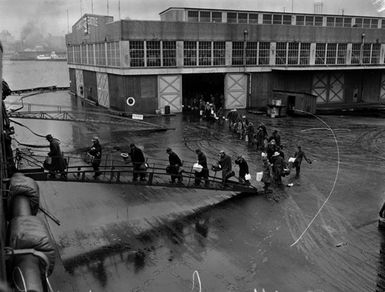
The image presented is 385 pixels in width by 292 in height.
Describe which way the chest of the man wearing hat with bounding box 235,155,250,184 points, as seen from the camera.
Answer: to the viewer's left

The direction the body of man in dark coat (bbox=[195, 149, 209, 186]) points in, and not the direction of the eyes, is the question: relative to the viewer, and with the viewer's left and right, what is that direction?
facing to the left of the viewer

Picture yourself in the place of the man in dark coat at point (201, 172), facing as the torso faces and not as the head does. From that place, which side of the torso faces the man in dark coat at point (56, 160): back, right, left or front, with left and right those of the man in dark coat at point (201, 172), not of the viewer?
front

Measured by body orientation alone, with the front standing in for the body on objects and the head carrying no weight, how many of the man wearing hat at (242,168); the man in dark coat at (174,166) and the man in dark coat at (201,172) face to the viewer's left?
3

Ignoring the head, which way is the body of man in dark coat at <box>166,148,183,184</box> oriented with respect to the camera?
to the viewer's left

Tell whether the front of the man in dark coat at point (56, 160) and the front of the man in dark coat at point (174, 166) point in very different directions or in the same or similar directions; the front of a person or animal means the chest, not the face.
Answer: same or similar directions

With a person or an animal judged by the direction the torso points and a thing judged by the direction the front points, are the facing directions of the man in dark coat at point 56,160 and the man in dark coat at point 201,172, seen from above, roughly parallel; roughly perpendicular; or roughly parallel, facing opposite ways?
roughly parallel

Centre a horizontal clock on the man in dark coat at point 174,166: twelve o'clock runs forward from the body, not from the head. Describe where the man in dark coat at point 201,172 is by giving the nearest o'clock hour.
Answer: the man in dark coat at point 201,172 is roughly at 6 o'clock from the man in dark coat at point 174,166.

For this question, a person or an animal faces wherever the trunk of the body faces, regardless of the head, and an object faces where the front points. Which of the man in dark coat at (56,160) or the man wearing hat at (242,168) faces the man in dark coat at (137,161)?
the man wearing hat

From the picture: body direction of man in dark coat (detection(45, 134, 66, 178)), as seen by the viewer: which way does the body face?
to the viewer's left
